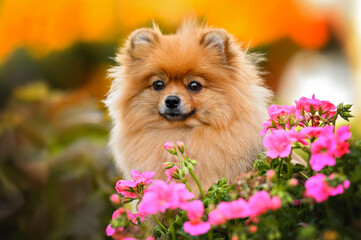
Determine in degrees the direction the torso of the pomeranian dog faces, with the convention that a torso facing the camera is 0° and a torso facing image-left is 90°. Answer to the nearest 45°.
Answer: approximately 0°

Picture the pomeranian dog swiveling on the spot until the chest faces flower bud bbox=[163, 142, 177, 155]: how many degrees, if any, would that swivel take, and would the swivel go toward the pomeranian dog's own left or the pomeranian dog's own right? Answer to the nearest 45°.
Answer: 0° — it already faces it

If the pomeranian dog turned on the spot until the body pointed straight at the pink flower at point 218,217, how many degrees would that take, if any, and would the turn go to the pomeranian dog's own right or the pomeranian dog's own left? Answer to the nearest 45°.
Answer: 0° — it already faces it

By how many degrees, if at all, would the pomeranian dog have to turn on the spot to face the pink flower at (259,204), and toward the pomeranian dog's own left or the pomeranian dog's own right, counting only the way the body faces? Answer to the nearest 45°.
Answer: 0° — it already faces it

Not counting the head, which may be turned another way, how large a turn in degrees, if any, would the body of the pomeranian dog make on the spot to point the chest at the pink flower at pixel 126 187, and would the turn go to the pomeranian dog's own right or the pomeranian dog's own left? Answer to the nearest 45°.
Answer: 0° — it already faces it

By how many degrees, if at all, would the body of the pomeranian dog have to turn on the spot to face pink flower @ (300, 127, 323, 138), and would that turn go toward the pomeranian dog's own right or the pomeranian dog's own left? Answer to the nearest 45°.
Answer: approximately 90° to the pomeranian dog's own left

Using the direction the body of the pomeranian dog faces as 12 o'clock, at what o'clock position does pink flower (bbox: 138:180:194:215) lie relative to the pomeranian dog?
The pink flower is roughly at 12 o'clock from the pomeranian dog.

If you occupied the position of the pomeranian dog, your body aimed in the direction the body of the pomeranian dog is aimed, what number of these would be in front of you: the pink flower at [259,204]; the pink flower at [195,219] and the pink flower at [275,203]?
3

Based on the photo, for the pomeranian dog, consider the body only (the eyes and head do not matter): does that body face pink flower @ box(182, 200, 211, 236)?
yes
